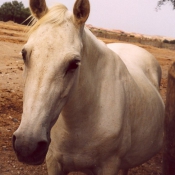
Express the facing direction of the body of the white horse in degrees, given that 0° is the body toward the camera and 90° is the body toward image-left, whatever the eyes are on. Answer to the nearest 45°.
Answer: approximately 45°

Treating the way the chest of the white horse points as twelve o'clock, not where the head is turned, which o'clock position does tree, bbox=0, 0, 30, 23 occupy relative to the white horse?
The tree is roughly at 4 o'clock from the white horse.
